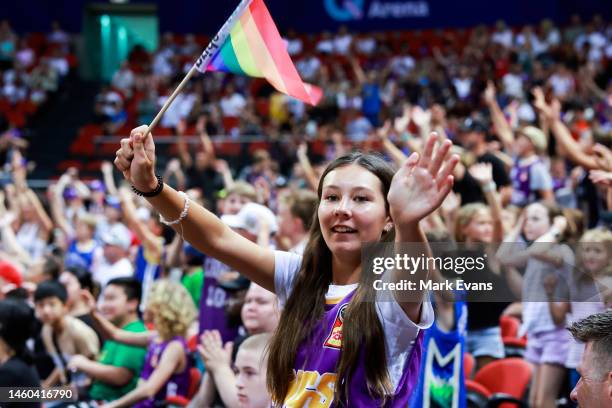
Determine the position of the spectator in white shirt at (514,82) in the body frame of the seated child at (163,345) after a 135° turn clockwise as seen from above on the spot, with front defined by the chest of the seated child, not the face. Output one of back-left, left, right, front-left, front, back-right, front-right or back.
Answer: front

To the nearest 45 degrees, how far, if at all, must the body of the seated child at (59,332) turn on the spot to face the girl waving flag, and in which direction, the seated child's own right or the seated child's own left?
approximately 45° to the seated child's own left

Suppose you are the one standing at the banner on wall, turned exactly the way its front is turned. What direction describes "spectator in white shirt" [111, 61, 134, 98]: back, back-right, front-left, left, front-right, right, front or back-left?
right
